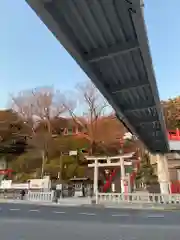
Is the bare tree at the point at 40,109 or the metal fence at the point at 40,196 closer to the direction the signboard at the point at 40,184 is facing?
the metal fence

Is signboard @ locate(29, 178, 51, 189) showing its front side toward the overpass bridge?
yes

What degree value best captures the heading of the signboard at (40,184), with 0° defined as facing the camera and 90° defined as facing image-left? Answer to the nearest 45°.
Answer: approximately 0°

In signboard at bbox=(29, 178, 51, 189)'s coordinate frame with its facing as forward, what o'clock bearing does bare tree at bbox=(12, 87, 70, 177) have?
The bare tree is roughly at 6 o'clock from the signboard.

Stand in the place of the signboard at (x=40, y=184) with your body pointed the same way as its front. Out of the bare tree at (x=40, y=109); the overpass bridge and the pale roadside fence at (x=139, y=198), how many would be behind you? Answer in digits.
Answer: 1

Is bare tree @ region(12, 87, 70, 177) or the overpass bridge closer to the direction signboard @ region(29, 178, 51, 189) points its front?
the overpass bridge

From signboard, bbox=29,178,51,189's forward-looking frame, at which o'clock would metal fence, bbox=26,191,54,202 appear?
The metal fence is roughly at 12 o'clock from the signboard.
